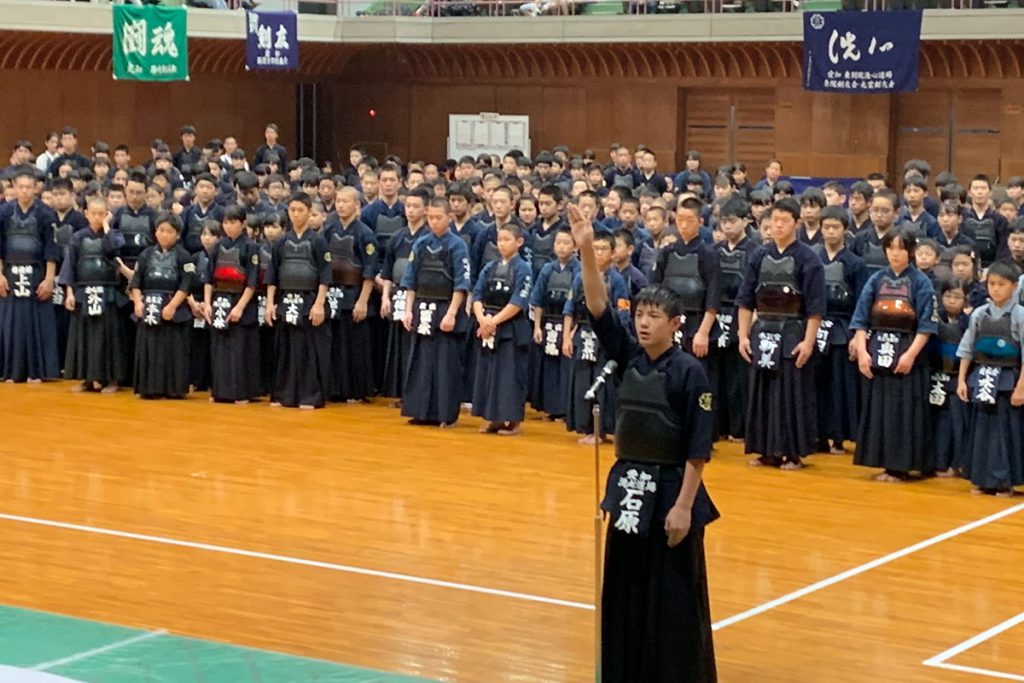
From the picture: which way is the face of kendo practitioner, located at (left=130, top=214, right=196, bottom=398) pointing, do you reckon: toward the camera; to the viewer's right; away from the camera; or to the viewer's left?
toward the camera

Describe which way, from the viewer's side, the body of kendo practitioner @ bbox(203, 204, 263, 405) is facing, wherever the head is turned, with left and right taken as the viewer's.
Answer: facing the viewer and to the left of the viewer

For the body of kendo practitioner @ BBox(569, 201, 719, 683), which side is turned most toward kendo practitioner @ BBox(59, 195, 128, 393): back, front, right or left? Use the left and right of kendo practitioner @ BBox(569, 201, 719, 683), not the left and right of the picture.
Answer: right

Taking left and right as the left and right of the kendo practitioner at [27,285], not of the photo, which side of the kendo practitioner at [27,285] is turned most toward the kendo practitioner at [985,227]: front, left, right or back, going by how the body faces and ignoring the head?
left

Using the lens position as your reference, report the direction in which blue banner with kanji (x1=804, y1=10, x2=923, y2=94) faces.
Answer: facing the viewer

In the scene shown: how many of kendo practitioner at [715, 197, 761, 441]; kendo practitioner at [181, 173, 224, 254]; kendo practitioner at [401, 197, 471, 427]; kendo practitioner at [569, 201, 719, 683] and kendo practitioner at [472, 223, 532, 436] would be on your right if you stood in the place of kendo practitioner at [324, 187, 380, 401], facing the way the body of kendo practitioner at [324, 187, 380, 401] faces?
1

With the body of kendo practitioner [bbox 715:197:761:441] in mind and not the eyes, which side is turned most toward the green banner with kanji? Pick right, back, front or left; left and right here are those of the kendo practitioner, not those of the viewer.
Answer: right

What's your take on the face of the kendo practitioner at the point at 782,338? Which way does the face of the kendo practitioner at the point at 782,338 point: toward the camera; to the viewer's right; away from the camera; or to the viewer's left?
toward the camera

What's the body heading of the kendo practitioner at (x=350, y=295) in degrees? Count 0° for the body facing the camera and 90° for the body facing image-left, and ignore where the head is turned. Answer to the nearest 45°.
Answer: approximately 45°

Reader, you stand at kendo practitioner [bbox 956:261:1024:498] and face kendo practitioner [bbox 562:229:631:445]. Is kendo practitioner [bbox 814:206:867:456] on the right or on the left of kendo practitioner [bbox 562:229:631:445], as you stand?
right

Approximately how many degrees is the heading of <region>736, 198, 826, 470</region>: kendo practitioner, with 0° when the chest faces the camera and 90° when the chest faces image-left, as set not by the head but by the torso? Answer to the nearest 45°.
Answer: approximately 45°

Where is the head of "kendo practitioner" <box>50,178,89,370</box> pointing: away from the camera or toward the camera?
toward the camera

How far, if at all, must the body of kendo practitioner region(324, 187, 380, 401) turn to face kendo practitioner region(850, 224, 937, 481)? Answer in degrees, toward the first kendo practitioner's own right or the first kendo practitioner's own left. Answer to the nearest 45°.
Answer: approximately 90° to the first kendo practitioner's own left

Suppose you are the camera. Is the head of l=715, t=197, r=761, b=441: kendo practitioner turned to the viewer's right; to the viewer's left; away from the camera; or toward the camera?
toward the camera

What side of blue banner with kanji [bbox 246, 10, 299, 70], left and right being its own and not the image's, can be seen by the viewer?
front
